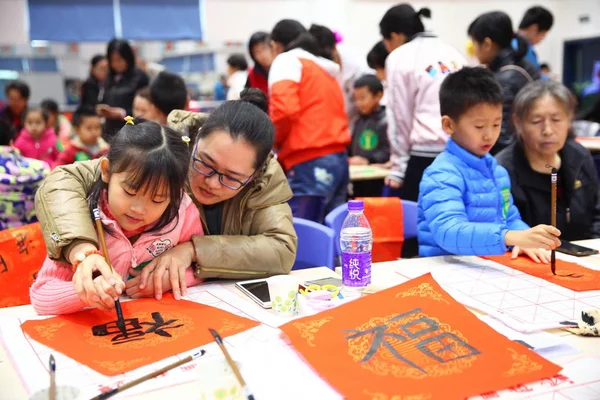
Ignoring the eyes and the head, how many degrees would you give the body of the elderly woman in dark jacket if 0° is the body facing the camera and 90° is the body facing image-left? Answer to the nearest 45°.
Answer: approximately 0°

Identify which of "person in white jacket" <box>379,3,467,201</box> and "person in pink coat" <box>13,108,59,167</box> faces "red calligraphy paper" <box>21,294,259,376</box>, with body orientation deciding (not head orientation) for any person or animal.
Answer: the person in pink coat

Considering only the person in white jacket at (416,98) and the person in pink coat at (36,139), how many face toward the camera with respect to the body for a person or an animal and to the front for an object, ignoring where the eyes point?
1

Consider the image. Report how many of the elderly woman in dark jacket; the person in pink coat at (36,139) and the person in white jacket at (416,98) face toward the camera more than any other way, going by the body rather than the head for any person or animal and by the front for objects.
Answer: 2

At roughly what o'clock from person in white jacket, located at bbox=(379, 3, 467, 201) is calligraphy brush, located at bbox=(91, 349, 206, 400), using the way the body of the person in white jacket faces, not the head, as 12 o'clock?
The calligraphy brush is roughly at 8 o'clock from the person in white jacket.

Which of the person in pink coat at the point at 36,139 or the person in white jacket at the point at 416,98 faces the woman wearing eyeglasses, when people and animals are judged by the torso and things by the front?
the person in pink coat

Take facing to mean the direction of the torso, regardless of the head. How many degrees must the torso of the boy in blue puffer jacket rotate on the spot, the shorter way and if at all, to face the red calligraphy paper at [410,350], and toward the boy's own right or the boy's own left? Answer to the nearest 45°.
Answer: approximately 45° to the boy's own right

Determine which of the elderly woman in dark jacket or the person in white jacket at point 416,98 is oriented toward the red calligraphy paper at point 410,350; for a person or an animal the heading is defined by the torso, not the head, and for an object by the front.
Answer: the elderly woman in dark jacket

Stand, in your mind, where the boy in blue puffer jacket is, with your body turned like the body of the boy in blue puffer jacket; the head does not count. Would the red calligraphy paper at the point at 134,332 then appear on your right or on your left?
on your right

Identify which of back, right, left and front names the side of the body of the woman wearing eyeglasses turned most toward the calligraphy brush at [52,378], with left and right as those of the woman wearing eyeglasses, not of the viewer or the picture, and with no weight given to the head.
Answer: front

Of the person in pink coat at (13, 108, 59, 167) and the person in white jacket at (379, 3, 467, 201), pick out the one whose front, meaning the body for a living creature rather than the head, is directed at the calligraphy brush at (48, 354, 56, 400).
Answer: the person in pink coat

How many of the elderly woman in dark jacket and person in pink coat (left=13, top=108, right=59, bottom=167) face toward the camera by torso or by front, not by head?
2

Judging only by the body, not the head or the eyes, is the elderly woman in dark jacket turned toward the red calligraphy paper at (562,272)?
yes

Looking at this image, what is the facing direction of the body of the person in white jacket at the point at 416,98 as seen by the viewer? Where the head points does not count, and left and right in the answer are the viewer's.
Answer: facing away from the viewer and to the left of the viewer
